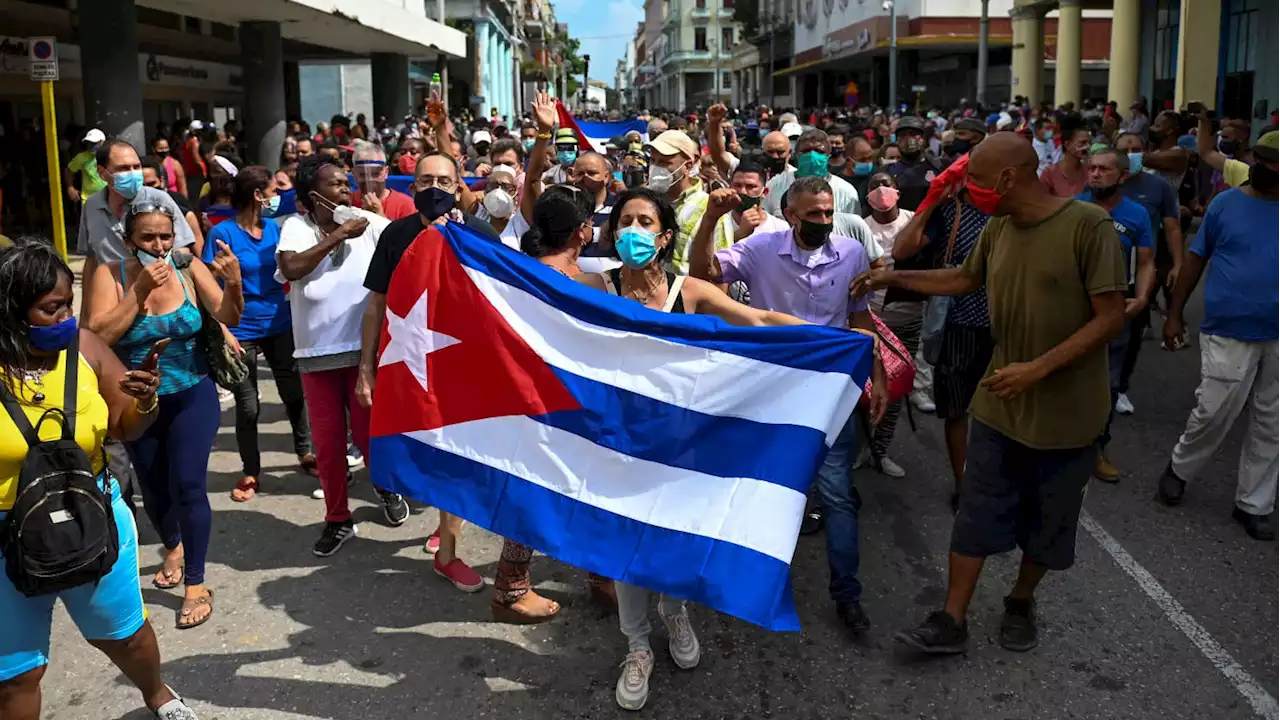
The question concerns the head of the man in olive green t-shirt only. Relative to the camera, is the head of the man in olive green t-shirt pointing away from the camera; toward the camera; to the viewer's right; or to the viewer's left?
to the viewer's left

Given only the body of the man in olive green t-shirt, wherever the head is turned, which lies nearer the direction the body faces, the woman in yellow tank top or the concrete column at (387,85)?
the woman in yellow tank top

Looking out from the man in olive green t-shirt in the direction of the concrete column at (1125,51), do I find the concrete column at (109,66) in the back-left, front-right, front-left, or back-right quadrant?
front-left

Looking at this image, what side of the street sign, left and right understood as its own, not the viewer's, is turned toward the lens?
front

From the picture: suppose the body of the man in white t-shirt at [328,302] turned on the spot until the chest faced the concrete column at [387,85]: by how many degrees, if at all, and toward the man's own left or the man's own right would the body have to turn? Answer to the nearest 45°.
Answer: approximately 135° to the man's own left

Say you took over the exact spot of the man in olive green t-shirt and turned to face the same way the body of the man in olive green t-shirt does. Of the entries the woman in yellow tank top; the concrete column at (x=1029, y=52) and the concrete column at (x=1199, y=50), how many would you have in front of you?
1

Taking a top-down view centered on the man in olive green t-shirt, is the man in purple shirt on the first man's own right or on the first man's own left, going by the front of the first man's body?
on the first man's own right

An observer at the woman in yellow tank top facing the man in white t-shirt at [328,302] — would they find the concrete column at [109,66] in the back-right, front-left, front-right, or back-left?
front-left

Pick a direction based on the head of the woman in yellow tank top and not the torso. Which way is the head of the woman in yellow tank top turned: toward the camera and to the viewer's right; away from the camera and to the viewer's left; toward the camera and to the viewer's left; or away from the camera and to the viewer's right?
toward the camera and to the viewer's right

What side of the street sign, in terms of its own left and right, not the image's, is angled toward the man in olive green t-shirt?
front

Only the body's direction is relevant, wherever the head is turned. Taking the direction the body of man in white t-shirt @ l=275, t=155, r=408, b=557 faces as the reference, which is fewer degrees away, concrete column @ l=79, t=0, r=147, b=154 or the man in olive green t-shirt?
the man in olive green t-shirt

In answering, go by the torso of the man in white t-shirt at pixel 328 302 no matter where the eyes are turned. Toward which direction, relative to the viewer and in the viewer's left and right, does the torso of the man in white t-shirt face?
facing the viewer and to the right of the viewer

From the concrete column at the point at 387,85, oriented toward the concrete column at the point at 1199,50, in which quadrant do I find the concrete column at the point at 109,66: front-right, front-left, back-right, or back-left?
front-right

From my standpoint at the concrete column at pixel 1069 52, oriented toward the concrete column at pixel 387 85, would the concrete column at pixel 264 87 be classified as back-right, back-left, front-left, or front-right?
front-left

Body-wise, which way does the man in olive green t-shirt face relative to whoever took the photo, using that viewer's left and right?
facing the viewer and to the left of the viewer

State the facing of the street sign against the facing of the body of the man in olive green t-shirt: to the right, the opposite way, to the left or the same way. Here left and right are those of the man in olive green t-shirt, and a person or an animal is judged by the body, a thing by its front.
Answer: to the left

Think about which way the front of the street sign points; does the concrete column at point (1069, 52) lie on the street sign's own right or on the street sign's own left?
on the street sign's own left
